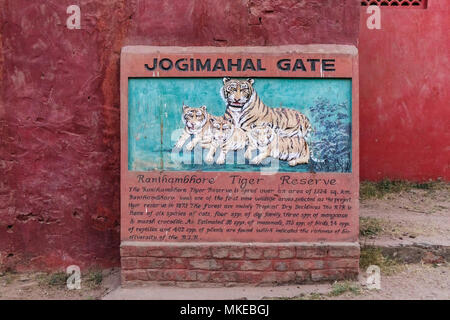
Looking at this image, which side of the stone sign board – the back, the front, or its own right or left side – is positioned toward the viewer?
front
